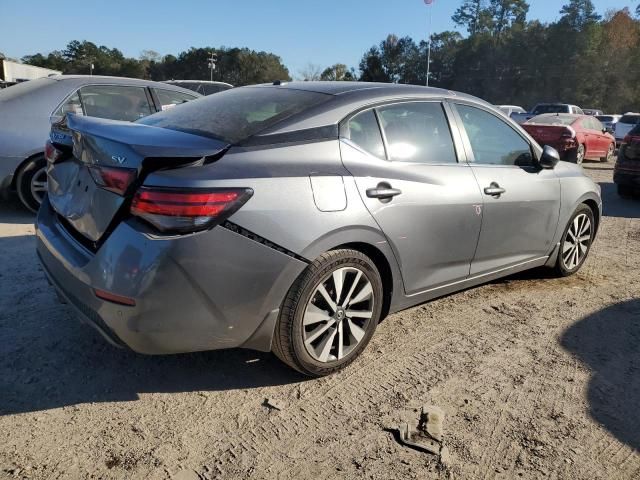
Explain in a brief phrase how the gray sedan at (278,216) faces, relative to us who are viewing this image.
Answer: facing away from the viewer and to the right of the viewer

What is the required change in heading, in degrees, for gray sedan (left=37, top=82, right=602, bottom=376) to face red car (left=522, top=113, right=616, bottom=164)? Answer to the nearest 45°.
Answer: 0° — it already faces it

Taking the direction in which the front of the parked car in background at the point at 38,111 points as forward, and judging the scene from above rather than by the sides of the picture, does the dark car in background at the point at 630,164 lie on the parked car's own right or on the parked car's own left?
on the parked car's own right

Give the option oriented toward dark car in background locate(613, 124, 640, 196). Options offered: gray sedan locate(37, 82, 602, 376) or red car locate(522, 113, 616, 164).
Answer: the gray sedan

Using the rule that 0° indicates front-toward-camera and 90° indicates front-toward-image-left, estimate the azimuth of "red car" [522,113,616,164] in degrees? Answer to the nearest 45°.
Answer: approximately 225°

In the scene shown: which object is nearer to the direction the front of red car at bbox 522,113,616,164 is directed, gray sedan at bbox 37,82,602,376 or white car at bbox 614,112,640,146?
the white car

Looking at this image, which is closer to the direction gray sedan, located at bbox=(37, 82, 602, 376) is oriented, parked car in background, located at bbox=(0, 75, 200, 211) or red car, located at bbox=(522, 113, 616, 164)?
the red car

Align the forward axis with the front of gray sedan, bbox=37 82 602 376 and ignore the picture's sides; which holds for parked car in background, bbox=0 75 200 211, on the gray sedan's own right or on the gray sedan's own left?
on the gray sedan's own left

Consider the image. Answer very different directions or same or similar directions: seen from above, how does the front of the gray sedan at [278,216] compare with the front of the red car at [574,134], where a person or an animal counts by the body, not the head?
same or similar directions

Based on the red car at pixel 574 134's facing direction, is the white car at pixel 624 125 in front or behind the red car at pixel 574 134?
in front

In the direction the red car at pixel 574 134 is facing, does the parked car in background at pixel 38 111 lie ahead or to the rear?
to the rear
